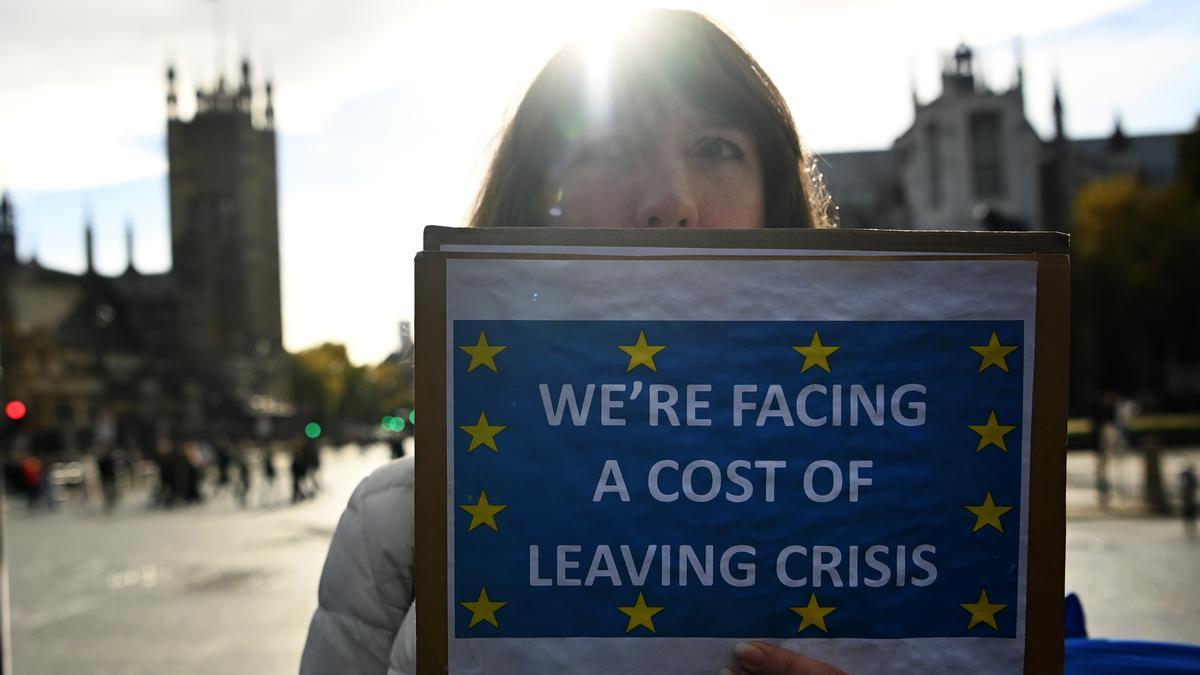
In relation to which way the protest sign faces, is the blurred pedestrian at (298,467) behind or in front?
behind

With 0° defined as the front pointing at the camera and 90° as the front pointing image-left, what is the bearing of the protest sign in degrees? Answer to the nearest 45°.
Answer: approximately 0°

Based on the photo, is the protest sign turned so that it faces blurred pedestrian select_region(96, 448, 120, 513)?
no

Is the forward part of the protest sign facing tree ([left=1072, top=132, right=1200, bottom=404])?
no

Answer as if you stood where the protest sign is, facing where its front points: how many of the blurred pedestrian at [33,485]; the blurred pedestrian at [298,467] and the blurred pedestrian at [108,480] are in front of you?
0

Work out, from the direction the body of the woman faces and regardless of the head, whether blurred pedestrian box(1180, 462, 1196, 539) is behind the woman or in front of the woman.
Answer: behind

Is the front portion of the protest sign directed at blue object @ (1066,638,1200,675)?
no

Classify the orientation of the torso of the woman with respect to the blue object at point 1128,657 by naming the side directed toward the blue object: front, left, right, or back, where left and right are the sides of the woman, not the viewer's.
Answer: left

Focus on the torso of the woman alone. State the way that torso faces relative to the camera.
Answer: toward the camera

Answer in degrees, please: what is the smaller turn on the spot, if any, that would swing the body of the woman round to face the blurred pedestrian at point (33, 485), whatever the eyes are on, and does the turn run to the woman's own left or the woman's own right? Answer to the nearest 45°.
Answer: approximately 135° to the woman's own right

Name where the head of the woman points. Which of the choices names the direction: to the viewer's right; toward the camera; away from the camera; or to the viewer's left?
toward the camera
